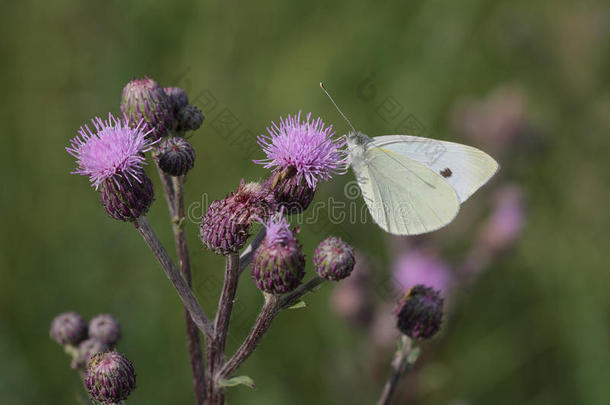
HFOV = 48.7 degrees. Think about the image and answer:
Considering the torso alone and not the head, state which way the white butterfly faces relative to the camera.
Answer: to the viewer's left

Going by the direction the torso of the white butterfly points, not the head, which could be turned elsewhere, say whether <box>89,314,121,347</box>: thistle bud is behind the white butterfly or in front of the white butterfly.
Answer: in front

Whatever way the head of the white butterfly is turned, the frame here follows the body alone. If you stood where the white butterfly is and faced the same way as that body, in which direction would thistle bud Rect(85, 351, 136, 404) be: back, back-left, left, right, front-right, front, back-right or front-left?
front-left

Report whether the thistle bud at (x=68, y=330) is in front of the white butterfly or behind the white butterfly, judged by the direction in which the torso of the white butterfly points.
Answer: in front

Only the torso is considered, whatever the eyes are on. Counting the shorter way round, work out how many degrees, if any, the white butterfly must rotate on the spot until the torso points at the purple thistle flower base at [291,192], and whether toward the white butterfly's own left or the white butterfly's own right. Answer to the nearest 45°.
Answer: approximately 45° to the white butterfly's own left

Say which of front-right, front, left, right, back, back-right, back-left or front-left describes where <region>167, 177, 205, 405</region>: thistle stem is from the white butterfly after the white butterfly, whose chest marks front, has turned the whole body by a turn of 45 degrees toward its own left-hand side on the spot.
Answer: front

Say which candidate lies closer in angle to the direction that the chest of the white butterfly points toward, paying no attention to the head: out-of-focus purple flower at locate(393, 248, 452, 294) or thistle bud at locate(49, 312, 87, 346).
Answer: the thistle bud

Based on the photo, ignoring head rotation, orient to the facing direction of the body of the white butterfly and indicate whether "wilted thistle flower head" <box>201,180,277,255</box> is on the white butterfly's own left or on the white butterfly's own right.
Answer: on the white butterfly's own left

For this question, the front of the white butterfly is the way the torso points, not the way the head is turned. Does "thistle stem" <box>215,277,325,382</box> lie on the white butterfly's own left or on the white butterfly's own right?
on the white butterfly's own left

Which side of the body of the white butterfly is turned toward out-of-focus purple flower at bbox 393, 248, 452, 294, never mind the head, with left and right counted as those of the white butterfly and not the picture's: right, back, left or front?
right

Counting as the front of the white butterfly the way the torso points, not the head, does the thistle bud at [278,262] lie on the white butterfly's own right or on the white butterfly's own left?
on the white butterfly's own left

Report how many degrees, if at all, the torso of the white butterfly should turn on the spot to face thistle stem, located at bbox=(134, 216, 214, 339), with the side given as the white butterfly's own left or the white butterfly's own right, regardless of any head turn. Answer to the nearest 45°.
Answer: approximately 45° to the white butterfly's own left
